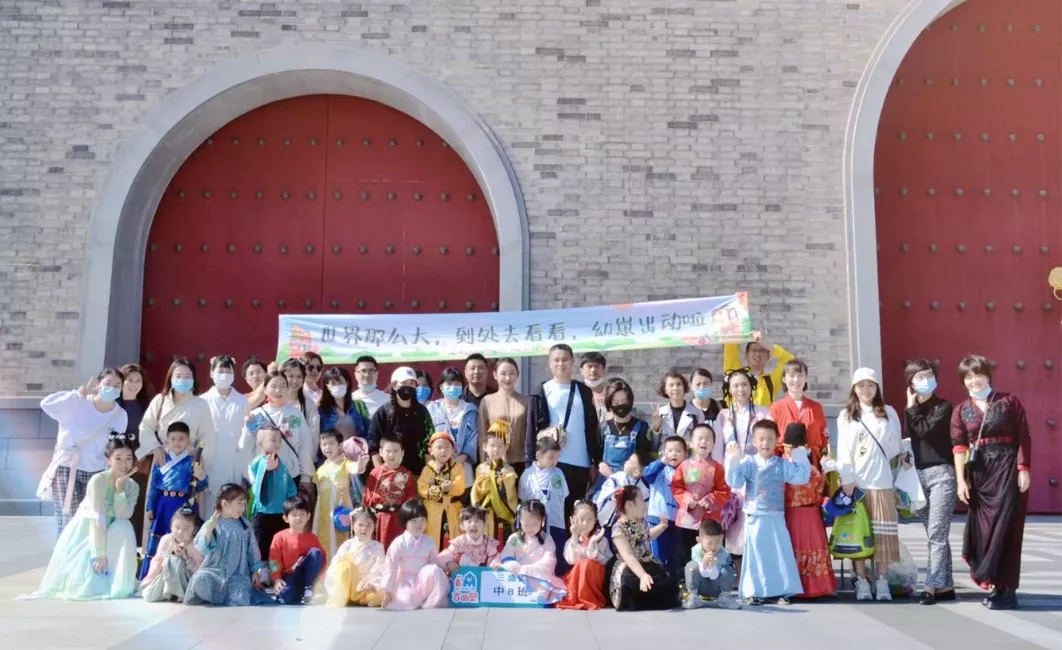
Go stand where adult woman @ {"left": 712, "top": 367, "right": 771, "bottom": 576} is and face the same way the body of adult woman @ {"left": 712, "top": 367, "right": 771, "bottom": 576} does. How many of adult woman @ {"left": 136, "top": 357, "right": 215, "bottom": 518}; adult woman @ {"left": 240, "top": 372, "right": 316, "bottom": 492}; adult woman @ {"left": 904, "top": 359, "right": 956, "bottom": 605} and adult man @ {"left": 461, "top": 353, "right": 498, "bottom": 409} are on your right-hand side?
3

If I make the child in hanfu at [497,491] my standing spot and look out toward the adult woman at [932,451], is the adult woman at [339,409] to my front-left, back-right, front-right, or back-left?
back-left

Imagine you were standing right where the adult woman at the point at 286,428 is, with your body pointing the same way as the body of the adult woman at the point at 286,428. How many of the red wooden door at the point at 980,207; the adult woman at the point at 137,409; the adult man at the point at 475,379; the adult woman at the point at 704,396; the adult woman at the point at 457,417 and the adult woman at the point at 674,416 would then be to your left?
5

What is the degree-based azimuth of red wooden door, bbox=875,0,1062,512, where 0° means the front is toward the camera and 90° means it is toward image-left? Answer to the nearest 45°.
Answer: approximately 0°

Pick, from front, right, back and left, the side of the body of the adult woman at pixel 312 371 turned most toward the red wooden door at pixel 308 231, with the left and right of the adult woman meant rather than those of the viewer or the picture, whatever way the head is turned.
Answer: back

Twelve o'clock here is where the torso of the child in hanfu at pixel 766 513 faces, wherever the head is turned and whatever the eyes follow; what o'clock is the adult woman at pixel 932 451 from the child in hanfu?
The adult woman is roughly at 8 o'clock from the child in hanfu.
